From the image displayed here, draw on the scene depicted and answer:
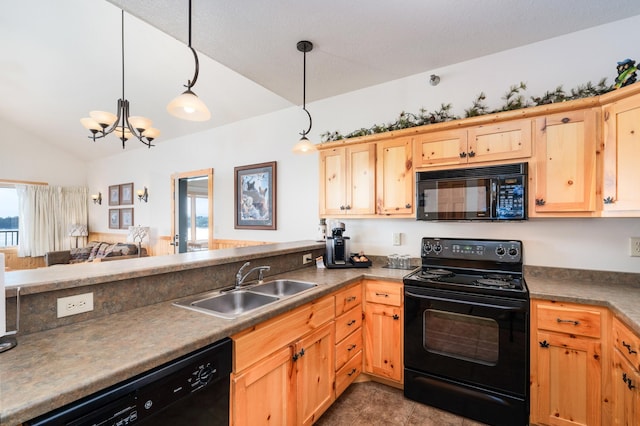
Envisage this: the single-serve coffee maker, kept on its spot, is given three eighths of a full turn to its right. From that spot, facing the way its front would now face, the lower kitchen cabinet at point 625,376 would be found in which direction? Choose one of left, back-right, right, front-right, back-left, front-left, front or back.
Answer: back

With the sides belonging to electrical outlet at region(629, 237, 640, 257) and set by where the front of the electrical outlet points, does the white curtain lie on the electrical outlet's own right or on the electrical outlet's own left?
on the electrical outlet's own right

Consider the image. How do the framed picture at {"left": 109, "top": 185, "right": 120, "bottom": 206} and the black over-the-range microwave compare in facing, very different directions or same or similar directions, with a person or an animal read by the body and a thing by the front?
same or similar directions

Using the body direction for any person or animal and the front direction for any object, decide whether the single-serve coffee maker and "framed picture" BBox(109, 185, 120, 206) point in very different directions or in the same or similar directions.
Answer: same or similar directions

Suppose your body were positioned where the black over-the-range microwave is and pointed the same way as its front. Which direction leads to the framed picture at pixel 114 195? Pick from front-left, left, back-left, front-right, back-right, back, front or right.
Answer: right

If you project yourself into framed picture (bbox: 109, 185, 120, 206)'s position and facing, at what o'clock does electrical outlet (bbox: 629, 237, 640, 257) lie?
The electrical outlet is roughly at 10 o'clock from the framed picture.

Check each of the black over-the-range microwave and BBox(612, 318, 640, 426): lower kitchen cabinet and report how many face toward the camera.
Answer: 1

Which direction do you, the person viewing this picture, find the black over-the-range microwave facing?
facing the viewer

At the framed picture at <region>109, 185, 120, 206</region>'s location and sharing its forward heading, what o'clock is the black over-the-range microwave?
The black over-the-range microwave is roughly at 10 o'clock from the framed picture.

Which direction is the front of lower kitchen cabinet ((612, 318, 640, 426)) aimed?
to the viewer's left

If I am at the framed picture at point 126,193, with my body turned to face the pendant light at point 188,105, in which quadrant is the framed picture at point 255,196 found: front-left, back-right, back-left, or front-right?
front-left

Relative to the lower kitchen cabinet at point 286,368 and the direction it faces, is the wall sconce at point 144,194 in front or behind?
behind

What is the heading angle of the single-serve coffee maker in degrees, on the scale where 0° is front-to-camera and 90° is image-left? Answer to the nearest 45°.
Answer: approximately 0°

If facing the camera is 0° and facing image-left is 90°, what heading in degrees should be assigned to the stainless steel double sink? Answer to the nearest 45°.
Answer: approximately 315°

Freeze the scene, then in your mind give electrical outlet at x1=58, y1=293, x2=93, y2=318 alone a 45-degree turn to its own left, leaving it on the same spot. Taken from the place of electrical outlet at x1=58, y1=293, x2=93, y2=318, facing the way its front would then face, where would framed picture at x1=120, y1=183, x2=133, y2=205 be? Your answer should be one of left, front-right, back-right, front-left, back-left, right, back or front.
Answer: left

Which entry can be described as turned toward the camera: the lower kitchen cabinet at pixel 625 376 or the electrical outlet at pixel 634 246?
the electrical outlet

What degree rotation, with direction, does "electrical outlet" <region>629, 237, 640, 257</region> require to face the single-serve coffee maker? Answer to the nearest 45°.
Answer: approximately 45° to its right

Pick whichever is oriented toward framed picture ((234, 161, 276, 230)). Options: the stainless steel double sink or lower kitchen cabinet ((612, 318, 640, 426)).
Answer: the lower kitchen cabinet

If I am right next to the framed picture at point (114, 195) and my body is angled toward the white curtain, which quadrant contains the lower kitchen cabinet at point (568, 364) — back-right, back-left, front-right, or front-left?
back-left

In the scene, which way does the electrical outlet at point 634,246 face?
toward the camera
